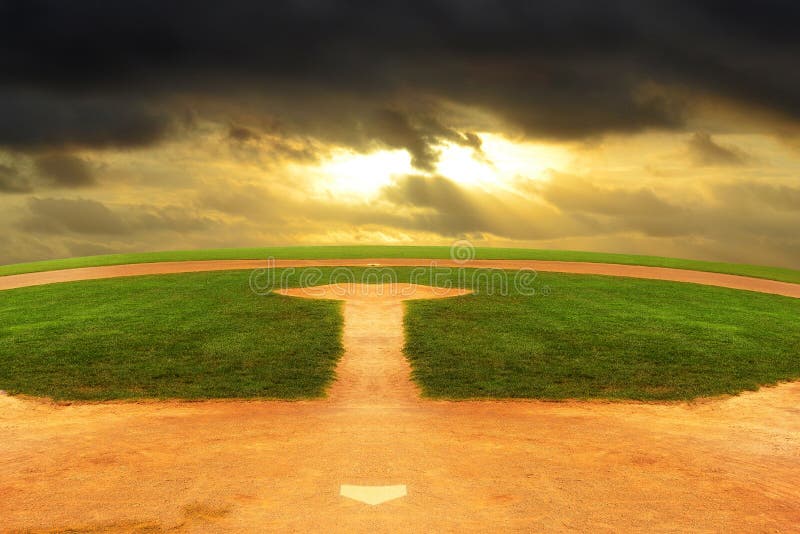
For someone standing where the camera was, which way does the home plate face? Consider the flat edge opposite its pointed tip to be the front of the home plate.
facing away from the viewer

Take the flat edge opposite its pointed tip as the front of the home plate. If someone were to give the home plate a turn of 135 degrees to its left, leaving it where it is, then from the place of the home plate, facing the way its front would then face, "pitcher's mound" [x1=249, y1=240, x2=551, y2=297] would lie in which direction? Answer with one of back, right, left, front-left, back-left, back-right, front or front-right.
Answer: back-right
